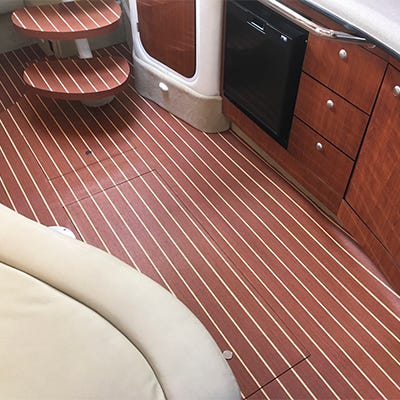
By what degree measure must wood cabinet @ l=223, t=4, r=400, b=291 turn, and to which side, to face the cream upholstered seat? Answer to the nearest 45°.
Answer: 0° — it already faces it

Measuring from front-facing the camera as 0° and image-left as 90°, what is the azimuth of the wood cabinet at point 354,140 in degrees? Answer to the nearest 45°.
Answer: approximately 45°
